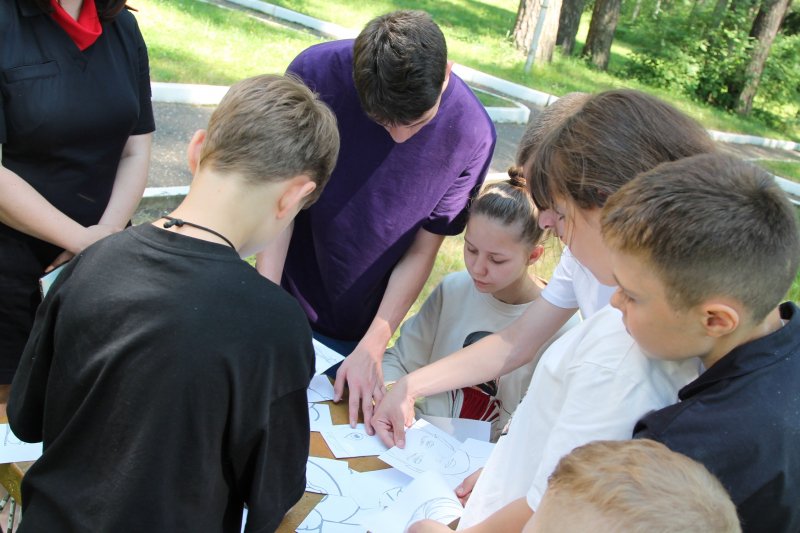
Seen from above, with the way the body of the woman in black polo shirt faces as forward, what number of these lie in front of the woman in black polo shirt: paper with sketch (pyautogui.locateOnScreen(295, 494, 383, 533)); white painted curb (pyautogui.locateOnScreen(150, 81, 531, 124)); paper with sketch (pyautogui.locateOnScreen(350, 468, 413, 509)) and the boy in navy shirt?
3

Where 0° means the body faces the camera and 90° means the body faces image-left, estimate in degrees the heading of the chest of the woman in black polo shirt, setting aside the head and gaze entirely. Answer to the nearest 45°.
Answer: approximately 315°

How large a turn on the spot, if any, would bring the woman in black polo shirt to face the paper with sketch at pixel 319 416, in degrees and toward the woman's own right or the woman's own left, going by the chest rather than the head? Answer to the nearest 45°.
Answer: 0° — they already face it

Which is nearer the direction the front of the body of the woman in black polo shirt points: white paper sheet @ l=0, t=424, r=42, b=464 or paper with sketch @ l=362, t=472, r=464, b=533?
the paper with sketch

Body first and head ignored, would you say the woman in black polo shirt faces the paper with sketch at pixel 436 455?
yes

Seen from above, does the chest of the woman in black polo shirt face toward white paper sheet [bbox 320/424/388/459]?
yes

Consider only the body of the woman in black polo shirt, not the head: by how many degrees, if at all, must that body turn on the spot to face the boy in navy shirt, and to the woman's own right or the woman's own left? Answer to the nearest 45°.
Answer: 0° — they already face them

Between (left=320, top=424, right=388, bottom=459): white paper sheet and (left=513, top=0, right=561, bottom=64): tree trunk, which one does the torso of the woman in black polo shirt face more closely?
the white paper sheet

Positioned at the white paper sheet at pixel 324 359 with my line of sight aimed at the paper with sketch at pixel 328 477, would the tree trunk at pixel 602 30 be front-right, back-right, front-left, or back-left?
back-left

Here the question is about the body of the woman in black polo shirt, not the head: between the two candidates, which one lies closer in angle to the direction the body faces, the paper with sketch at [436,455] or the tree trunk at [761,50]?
the paper with sketch
